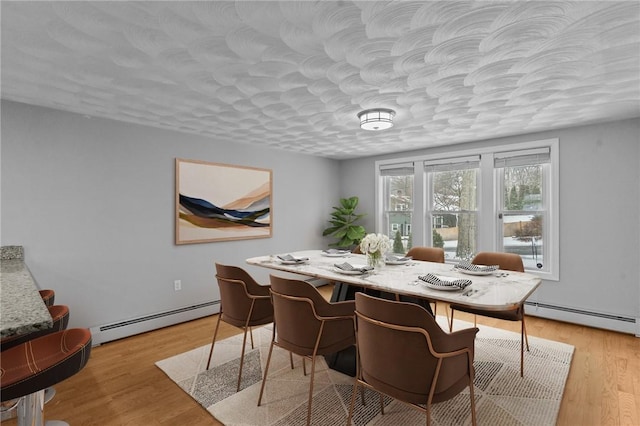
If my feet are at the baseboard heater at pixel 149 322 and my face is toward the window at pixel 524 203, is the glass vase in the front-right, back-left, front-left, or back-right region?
front-right

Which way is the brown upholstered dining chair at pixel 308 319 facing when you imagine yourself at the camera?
facing away from the viewer and to the right of the viewer

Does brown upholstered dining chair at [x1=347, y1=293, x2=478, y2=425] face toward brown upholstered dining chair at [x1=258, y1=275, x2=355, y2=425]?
no

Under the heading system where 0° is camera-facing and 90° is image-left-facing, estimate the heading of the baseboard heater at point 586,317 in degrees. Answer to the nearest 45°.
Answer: approximately 45°

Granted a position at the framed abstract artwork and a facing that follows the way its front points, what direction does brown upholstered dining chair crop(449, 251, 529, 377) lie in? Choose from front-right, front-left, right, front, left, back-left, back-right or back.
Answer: front

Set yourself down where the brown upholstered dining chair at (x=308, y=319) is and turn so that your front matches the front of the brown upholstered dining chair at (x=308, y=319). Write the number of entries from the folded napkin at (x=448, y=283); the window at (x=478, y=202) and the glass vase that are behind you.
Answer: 0

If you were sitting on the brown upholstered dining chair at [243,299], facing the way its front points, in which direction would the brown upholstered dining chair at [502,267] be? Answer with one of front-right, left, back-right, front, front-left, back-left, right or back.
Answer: front-right

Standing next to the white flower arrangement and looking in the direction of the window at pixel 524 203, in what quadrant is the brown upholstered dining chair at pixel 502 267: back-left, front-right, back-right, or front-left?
front-right

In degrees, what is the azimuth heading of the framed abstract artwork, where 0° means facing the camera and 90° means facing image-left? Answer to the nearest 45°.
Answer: approximately 315°

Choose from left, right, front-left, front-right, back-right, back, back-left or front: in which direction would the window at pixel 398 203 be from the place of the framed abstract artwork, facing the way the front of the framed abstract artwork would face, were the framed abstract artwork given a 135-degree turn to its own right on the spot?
back

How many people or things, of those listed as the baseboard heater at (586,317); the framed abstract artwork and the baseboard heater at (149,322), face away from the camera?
0

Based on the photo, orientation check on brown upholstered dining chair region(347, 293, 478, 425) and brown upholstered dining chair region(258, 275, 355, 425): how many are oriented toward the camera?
0

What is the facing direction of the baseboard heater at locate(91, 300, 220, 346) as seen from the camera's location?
facing the viewer and to the right of the viewer

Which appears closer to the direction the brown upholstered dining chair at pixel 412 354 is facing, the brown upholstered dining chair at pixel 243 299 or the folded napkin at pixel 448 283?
the folded napkin

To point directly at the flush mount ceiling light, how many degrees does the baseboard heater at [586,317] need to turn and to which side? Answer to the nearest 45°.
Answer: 0° — it already faces it

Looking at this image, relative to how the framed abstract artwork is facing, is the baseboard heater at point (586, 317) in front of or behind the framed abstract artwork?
in front

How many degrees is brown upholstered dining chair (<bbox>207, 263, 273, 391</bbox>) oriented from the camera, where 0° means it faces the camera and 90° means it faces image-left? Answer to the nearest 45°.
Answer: approximately 225°

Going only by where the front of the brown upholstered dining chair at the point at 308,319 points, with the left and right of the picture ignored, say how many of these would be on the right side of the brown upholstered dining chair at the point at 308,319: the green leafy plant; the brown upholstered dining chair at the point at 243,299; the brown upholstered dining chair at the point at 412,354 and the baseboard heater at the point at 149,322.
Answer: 1
